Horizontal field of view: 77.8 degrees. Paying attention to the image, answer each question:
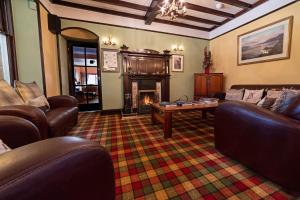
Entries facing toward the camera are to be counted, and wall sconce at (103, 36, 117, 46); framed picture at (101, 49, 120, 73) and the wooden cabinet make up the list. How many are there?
3

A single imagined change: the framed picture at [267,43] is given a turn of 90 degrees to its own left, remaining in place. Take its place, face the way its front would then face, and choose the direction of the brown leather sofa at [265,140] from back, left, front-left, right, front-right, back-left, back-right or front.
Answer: front-right

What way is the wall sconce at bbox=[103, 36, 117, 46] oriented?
toward the camera

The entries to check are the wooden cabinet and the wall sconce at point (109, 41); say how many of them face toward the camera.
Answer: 2

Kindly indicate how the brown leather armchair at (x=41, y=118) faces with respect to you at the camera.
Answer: facing the viewer and to the right of the viewer

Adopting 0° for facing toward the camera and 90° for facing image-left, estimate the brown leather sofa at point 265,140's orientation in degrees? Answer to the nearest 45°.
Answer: approximately 135°

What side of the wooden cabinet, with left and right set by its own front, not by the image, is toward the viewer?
front
